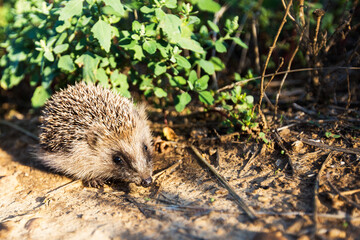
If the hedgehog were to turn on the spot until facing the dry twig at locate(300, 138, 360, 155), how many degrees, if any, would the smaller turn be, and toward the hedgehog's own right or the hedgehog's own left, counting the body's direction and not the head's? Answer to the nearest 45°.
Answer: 0° — it already faces it

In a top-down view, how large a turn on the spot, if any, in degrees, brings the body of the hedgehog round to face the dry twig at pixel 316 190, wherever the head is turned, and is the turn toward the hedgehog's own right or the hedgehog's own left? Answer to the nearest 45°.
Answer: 0° — it already faces it

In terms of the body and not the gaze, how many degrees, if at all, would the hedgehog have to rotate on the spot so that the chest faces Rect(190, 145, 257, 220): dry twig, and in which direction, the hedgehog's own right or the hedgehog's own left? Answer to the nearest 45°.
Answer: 0° — it already faces it

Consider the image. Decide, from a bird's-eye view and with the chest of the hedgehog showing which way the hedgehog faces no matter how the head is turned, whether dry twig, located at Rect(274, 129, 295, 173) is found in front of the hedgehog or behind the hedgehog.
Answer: in front

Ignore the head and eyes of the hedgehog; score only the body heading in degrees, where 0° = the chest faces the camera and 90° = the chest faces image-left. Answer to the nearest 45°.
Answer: approximately 315°
